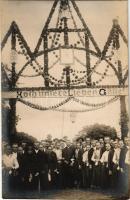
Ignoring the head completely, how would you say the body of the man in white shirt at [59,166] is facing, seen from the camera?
toward the camera

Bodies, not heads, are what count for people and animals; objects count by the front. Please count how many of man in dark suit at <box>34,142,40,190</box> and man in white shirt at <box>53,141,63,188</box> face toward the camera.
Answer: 2

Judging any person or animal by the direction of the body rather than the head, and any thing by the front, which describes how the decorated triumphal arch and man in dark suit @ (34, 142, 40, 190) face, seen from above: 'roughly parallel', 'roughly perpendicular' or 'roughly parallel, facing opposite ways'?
roughly parallel

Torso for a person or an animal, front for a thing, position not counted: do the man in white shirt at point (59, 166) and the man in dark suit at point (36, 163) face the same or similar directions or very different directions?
same or similar directions

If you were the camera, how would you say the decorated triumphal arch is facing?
facing the viewer
